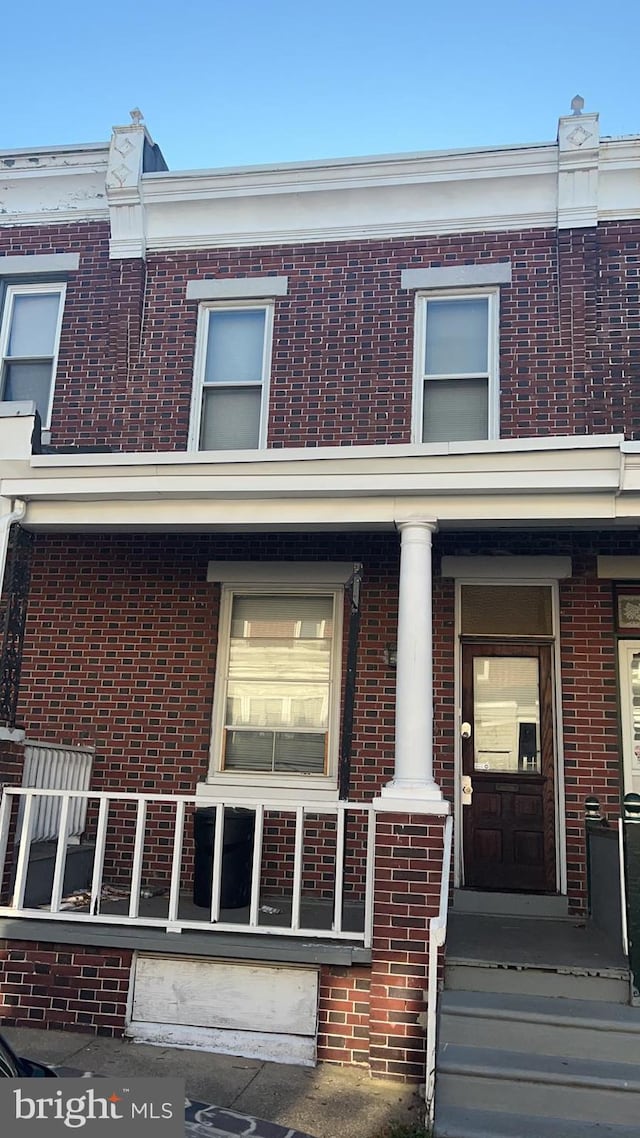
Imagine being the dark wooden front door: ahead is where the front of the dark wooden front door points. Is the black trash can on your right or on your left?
on your right

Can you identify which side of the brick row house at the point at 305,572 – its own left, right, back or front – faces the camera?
front

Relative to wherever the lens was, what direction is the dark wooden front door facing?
facing the viewer
